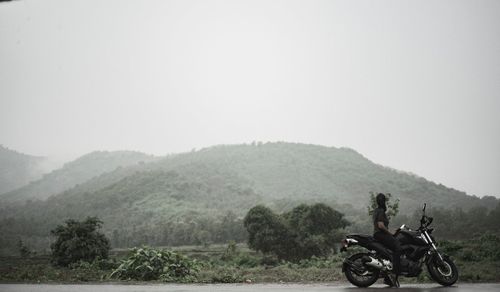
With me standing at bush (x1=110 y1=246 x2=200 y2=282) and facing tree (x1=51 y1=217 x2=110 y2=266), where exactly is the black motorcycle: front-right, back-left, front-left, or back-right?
back-right

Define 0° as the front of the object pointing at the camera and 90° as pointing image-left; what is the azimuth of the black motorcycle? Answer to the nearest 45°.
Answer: approximately 270°

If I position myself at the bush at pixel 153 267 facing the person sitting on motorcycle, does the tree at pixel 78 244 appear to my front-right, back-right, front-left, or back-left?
back-left

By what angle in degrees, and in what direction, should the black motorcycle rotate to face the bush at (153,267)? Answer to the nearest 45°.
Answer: approximately 180°

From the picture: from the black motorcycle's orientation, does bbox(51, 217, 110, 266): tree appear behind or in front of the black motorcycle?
behind
